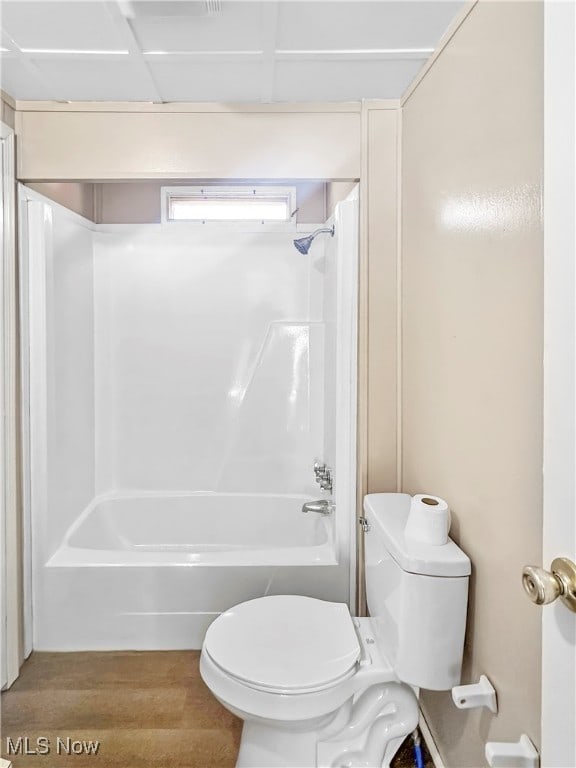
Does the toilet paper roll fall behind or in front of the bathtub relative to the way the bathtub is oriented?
in front

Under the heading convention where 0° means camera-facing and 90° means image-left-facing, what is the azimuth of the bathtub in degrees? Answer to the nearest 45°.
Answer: approximately 0°

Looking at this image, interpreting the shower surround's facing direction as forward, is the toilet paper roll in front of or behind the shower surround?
in front

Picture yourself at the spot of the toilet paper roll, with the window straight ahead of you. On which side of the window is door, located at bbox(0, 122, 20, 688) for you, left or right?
left
